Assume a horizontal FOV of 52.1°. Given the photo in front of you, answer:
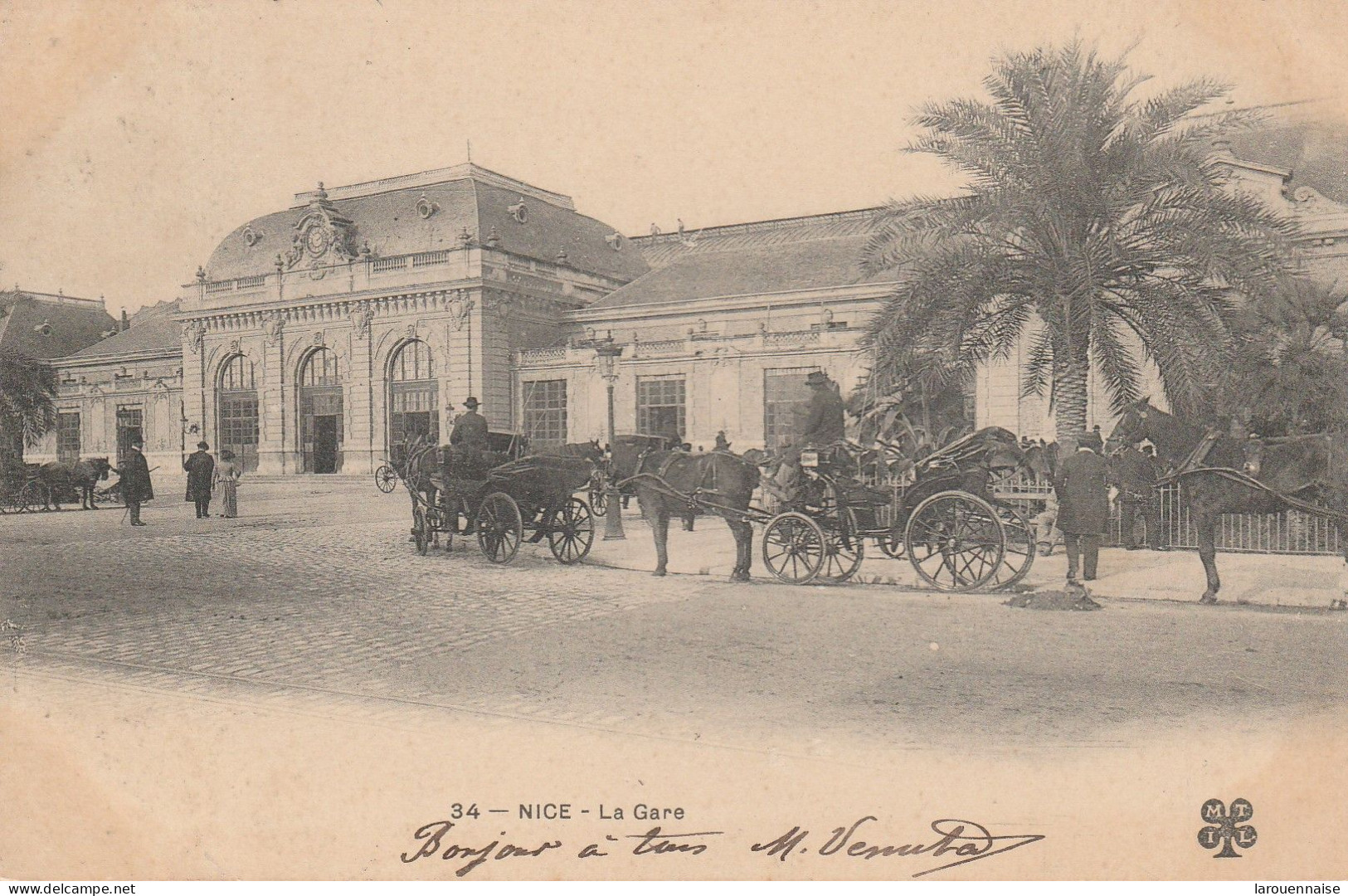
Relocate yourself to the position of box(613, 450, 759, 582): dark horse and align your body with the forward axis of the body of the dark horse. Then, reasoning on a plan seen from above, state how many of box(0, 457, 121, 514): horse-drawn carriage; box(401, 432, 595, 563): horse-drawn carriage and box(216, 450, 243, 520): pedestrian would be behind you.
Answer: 0

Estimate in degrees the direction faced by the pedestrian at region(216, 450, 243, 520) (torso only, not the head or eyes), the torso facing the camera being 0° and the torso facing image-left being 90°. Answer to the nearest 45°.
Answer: approximately 180°

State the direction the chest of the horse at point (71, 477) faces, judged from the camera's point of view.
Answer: to the viewer's right

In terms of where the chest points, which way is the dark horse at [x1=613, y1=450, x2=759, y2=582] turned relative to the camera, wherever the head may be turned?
to the viewer's left

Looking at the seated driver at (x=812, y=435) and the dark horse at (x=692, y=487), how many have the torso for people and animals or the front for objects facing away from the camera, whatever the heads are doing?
0

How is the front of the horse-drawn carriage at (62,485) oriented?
to the viewer's right

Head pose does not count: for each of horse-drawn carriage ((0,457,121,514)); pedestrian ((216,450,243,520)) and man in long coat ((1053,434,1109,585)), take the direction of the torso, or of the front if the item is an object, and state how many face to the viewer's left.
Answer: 0

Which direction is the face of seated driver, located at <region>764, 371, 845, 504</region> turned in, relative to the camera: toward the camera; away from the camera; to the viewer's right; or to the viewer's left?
to the viewer's left
